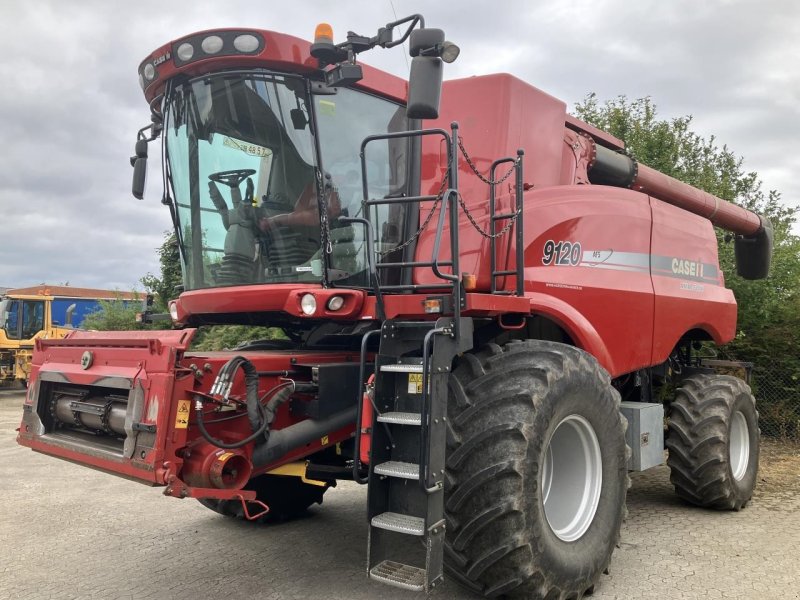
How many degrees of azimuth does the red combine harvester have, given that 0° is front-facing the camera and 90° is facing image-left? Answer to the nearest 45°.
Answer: approximately 45°

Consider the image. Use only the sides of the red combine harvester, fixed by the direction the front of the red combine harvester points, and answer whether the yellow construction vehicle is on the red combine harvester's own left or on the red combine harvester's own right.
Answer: on the red combine harvester's own right
